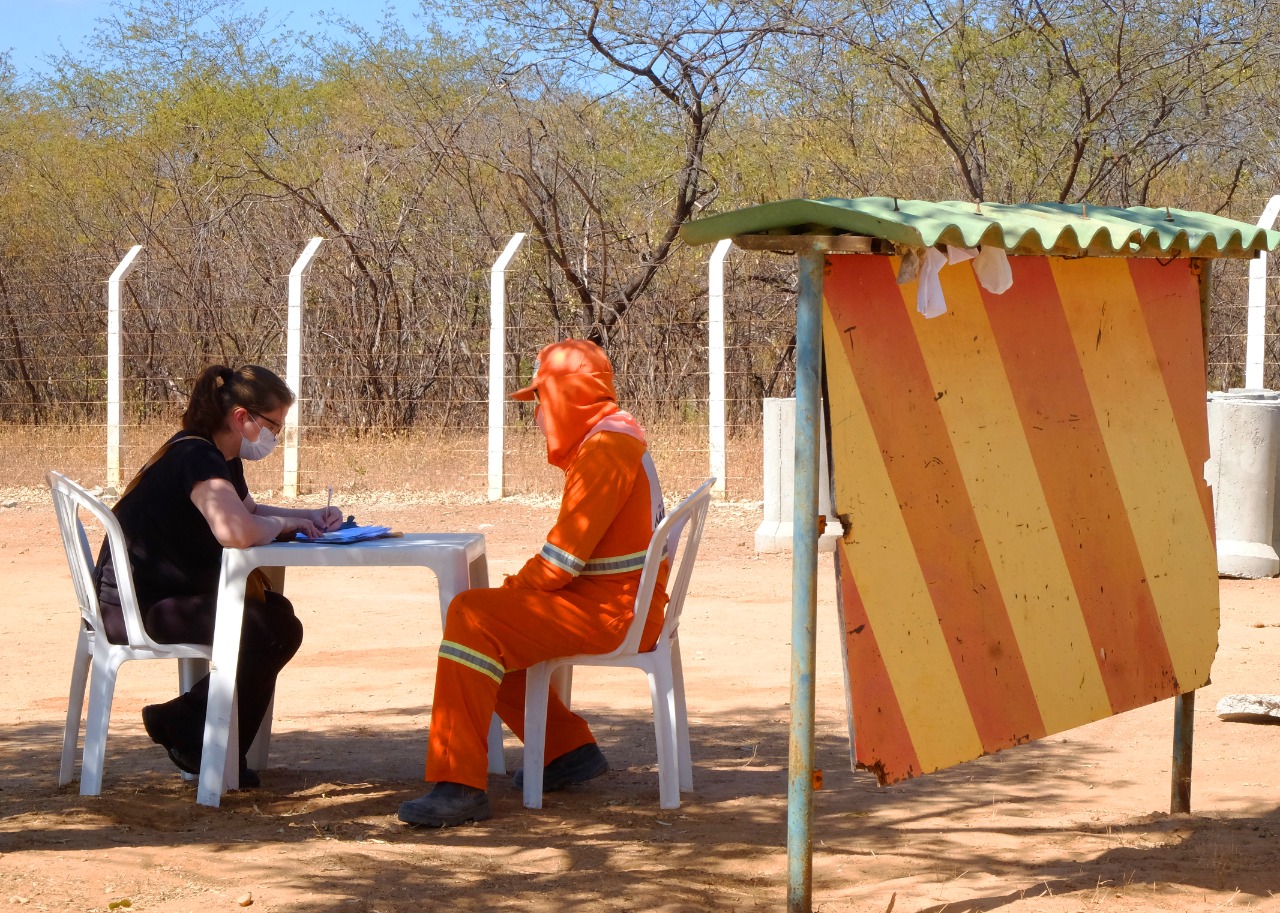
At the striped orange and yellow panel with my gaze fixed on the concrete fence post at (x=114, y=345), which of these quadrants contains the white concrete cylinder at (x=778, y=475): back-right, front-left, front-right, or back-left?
front-right

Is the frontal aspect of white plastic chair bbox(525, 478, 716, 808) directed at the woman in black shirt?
yes

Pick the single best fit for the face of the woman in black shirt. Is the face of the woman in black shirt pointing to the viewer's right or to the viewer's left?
to the viewer's right

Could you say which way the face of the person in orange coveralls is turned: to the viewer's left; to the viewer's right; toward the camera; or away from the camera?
to the viewer's left

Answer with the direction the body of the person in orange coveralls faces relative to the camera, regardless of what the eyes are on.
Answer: to the viewer's left

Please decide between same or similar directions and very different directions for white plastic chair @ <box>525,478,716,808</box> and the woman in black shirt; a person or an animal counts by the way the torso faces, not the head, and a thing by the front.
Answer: very different directions

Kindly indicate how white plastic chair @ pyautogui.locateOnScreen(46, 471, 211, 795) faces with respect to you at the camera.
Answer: facing to the right of the viewer

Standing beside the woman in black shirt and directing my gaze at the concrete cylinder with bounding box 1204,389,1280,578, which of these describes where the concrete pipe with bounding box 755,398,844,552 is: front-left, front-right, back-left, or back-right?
front-left

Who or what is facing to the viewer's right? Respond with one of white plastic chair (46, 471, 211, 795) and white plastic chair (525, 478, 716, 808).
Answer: white plastic chair (46, 471, 211, 795)

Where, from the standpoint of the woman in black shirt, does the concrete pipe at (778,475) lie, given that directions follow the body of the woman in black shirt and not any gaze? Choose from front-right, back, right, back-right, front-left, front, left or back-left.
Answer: front-left

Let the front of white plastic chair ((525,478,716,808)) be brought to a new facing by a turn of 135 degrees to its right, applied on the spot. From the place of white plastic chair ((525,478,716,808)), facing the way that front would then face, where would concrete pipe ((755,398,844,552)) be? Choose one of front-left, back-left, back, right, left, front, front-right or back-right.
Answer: front-left

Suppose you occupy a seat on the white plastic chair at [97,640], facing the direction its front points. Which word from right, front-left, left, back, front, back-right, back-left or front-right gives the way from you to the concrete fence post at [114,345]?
left

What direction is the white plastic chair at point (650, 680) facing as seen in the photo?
to the viewer's left

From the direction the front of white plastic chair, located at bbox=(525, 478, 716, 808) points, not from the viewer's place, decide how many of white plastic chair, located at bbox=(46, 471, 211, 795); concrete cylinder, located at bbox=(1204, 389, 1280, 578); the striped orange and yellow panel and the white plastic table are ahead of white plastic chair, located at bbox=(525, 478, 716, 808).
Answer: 2

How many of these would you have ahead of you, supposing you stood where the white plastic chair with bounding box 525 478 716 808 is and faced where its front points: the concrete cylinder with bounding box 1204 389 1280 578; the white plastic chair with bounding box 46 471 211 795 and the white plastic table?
2

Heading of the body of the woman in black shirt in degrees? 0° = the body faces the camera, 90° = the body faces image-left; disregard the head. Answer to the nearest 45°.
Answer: approximately 270°
